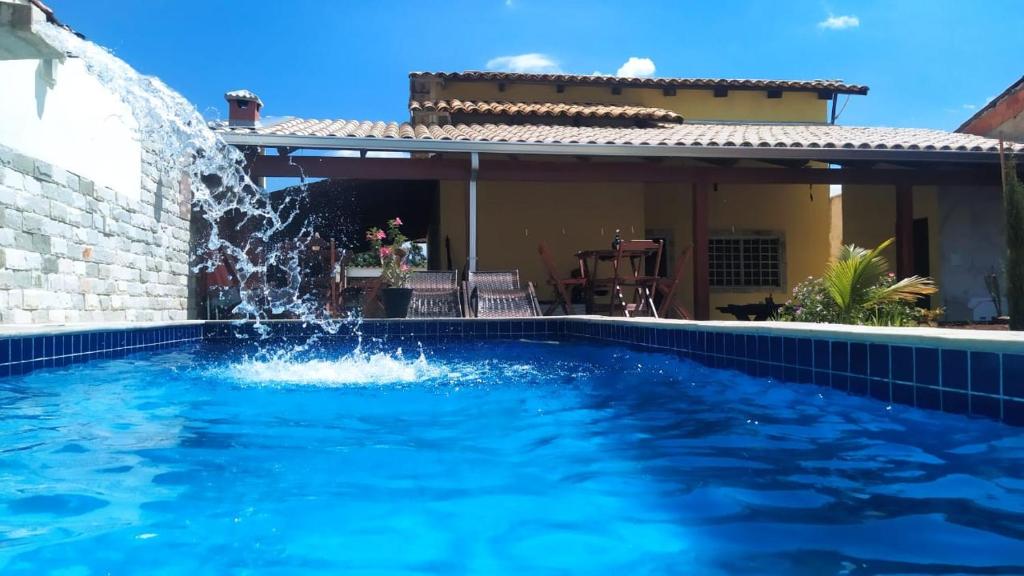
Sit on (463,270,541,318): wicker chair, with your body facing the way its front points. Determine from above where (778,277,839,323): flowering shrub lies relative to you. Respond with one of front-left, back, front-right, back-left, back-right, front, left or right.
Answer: front-left

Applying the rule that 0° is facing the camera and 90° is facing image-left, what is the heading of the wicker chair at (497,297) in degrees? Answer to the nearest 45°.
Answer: approximately 0°

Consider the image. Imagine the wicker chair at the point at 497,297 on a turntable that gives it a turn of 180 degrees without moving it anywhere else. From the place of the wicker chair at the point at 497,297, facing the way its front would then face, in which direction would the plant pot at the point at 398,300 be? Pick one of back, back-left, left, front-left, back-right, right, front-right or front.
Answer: left

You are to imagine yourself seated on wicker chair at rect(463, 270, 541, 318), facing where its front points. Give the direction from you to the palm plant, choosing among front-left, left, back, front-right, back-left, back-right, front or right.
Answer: front-left

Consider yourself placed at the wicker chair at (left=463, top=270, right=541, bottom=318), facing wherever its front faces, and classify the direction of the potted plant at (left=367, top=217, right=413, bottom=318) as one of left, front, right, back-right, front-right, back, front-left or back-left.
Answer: right

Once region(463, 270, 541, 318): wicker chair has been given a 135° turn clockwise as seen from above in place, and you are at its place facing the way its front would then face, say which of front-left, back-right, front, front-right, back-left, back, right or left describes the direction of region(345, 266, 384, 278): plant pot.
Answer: front

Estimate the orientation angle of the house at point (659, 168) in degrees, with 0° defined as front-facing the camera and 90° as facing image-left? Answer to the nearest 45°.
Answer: approximately 0°

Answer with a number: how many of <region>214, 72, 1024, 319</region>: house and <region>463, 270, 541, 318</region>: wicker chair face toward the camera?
2

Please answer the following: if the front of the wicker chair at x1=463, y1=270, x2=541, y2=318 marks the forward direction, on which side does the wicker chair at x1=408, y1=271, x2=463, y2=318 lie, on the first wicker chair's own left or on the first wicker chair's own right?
on the first wicker chair's own right

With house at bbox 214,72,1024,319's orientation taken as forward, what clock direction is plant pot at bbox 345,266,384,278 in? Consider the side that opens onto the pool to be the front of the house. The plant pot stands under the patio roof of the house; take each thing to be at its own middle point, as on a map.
The plant pot is roughly at 3 o'clock from the house.

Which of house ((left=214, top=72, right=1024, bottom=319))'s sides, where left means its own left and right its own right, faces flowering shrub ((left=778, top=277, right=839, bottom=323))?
front
